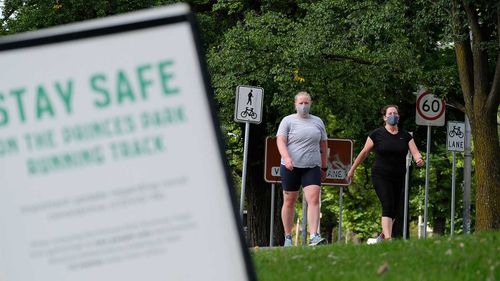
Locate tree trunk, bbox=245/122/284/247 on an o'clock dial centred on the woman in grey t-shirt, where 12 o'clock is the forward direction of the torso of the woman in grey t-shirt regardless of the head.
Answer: The tree trunk is roughly at 6 o'clock from the woman in grey t-shirt.

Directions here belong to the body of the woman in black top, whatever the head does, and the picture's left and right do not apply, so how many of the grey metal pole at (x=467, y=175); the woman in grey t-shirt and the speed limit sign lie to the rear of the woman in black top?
2

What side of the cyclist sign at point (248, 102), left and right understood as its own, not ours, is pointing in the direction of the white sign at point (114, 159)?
front

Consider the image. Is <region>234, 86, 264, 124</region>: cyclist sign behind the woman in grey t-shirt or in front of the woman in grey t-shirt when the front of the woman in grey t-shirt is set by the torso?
behind

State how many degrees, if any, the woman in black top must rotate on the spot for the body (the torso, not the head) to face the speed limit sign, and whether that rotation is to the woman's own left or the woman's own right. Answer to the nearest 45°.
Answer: approximately 180°

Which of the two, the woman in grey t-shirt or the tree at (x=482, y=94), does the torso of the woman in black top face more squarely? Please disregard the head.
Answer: the woman in grey t-shirt

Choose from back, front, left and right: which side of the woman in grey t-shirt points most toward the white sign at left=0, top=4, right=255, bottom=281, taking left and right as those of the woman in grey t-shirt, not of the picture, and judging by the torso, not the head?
front

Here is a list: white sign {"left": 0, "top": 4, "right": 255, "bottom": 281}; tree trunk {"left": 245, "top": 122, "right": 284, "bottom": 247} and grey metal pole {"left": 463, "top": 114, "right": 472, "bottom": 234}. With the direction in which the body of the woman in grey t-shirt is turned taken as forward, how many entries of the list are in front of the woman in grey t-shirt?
1
